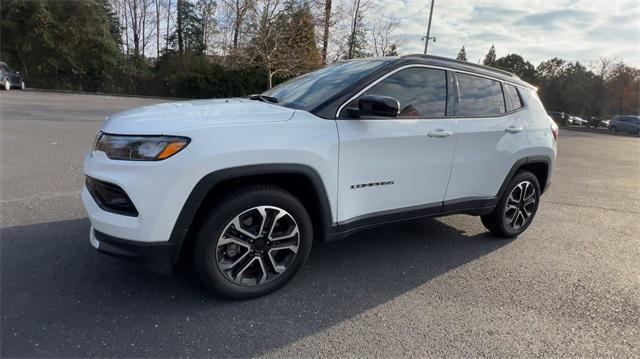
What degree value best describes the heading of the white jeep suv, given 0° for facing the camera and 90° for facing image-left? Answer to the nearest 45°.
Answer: approximately 45°

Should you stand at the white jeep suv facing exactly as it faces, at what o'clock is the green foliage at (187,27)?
The green foliage is roughly at 4 o'clock from the white jeep suv.

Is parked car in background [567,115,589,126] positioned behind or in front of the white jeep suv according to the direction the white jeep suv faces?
behind

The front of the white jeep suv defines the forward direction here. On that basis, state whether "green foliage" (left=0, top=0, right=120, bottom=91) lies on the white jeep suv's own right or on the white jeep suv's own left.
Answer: on the white jeep suv's own right

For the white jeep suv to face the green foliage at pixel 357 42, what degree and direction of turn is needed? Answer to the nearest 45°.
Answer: approximately 135° to its right

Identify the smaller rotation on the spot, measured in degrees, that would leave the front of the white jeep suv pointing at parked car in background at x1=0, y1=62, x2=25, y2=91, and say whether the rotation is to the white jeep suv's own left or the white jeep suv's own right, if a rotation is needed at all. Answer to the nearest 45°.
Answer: approximately 90° to the white jeep suv's own right

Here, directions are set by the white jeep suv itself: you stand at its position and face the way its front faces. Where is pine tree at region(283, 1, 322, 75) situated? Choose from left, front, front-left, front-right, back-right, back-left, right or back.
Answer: back-right
